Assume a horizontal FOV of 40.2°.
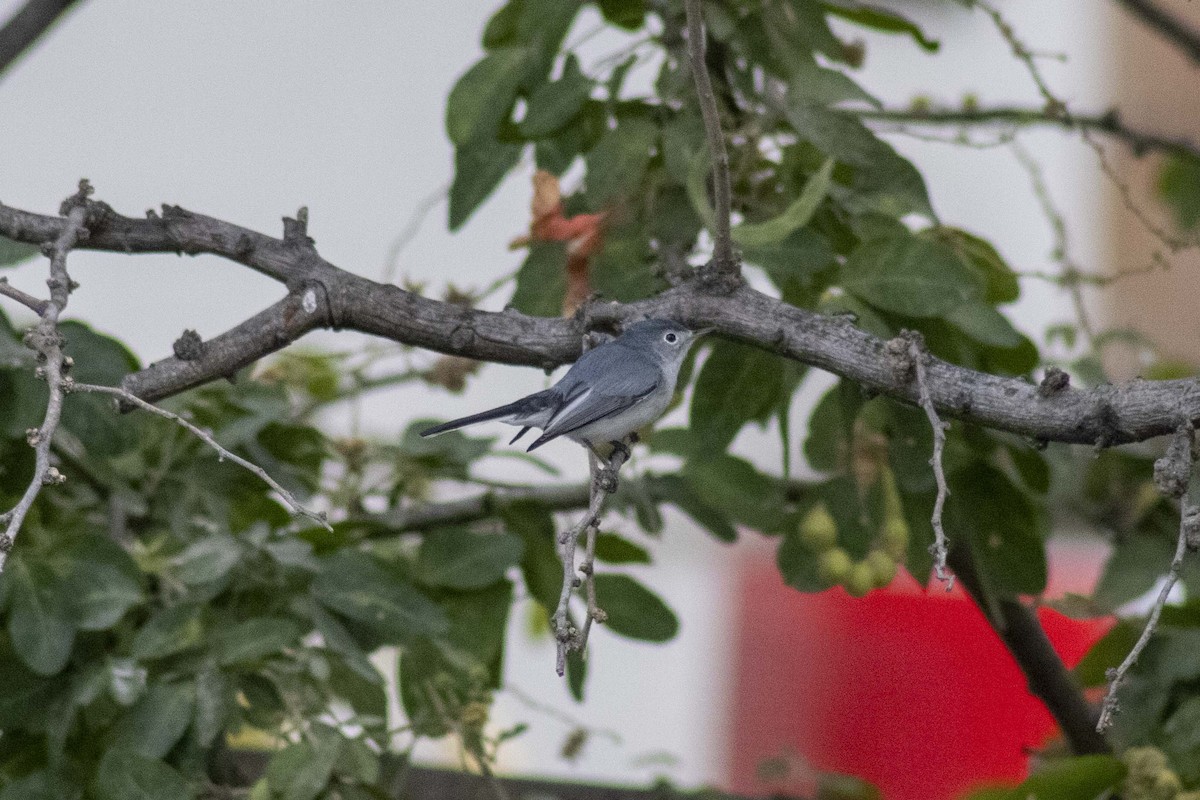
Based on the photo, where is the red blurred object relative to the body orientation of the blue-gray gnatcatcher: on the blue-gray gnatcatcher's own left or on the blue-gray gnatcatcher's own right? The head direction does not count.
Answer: on the blue-gray gnatcatcher's own left

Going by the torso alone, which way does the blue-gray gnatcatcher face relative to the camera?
to the viewer's right
